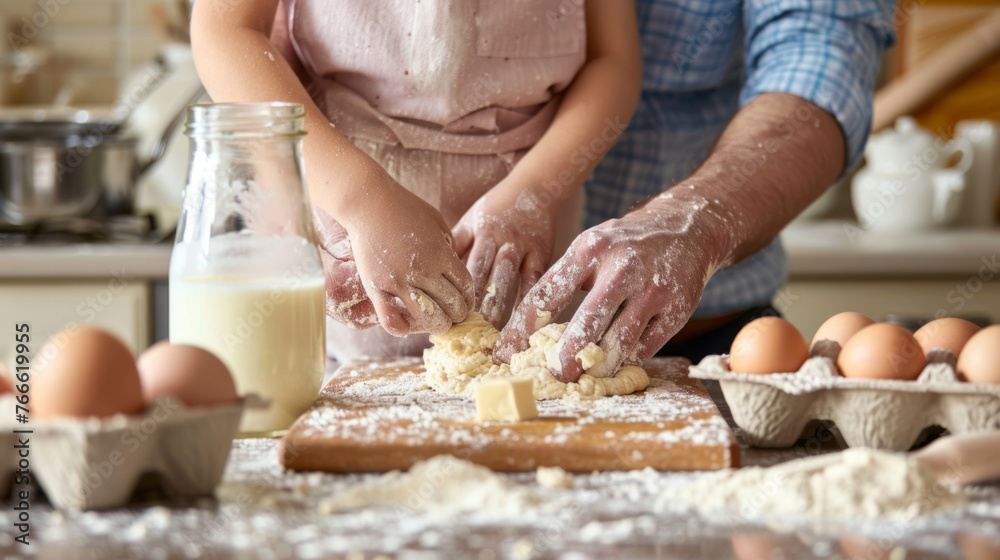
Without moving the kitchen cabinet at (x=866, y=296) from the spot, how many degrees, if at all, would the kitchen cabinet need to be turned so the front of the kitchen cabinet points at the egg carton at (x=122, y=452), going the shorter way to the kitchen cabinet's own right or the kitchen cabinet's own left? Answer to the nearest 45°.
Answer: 0° — it already faces it

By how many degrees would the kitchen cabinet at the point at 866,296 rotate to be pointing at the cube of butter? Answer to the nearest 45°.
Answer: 0° — it already faces it

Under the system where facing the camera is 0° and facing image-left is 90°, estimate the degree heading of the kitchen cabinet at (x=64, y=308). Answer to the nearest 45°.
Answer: approximately 0°

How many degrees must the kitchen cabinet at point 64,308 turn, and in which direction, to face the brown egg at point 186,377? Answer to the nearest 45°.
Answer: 0° — it already faces it

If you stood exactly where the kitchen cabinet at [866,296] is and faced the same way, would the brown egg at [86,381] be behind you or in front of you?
in front

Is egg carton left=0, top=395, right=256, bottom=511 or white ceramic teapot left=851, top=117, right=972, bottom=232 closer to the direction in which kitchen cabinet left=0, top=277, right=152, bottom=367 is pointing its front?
the egg carton

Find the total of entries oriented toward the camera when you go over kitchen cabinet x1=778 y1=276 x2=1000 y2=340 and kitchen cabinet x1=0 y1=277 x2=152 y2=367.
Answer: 2

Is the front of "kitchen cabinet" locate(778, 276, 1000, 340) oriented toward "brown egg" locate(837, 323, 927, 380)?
yes

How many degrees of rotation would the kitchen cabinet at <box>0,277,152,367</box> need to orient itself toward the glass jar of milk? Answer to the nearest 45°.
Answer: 0° — it already faces it

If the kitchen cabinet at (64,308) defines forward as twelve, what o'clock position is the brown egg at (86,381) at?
The brown egg is roughly at 12 o'clock from the kitchen cabinet.

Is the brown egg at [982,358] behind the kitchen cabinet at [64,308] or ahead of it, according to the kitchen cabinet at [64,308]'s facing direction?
ahead

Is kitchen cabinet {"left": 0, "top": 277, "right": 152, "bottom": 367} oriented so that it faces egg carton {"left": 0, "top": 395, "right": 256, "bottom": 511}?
yes

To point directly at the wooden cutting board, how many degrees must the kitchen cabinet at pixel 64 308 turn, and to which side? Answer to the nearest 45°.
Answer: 0° — it already faces it

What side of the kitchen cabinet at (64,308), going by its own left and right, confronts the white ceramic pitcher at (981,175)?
left

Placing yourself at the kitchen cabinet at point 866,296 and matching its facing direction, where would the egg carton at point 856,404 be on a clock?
The egg carton is roughly at 12 o'clock from the kitchen cabinet.

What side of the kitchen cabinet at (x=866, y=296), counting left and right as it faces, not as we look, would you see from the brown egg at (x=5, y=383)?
front
